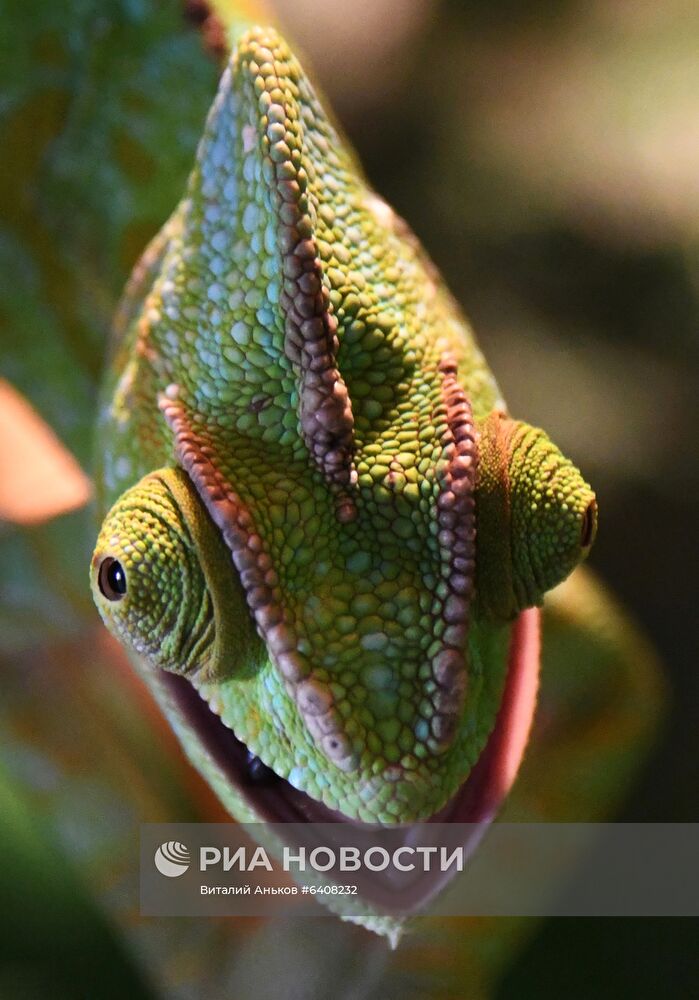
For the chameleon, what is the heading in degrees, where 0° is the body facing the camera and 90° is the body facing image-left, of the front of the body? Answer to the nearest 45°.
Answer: approximately 0°
